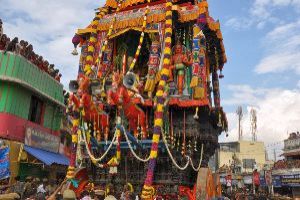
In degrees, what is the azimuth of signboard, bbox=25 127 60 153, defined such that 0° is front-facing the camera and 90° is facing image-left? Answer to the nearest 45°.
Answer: approximately 315°

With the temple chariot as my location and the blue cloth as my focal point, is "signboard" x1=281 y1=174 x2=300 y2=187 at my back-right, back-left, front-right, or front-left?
back-right

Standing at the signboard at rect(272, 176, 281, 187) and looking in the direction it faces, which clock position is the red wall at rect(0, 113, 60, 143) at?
The red wall is roughly at 1 o'clock from the signboard.

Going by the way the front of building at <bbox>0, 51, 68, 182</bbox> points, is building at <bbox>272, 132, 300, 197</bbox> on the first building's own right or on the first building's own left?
on the first building's own left

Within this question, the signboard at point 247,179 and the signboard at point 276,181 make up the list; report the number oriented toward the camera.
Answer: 2

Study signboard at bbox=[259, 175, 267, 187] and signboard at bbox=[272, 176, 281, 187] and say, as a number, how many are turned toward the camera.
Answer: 2

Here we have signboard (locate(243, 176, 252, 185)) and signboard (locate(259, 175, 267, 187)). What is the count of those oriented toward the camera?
2

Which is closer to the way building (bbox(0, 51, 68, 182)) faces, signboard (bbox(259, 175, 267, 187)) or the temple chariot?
the temple chariot

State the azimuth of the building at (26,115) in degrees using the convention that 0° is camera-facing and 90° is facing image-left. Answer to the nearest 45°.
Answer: approximately 315°
